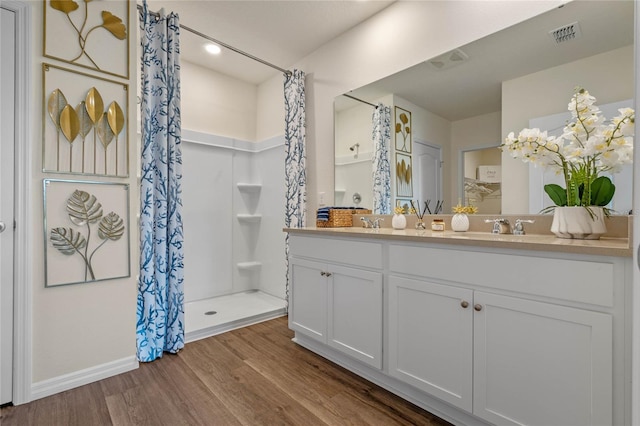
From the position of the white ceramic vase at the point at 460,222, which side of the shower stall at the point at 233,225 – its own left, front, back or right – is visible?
front

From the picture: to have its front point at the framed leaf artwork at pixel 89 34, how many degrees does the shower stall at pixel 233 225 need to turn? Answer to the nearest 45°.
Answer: approximately 90° to its right

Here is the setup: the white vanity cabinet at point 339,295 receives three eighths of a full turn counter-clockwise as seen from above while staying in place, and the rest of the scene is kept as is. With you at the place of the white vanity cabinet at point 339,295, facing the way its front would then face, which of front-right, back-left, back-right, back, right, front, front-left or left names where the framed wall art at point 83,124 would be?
back

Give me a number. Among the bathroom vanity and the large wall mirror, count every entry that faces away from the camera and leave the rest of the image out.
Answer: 0

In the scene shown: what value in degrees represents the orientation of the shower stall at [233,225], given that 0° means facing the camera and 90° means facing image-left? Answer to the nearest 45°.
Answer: approximately 315°

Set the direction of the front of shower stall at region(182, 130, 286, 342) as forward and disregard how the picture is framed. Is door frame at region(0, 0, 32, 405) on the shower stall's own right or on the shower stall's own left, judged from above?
on the shower stall's own right

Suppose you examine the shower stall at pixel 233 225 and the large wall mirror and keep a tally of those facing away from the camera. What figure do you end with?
0

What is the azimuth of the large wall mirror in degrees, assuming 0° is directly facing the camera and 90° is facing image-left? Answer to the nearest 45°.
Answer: approximately 45°

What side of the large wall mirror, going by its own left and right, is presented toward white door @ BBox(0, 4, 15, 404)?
front

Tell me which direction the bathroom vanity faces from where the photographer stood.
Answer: facing the viewer and to the left of the viewer

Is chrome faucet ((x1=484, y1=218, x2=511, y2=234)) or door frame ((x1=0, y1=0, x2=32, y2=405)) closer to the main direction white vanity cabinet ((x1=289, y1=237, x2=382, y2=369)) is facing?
the door frame

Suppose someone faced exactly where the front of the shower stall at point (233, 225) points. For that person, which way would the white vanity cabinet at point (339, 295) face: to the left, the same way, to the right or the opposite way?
to the right
